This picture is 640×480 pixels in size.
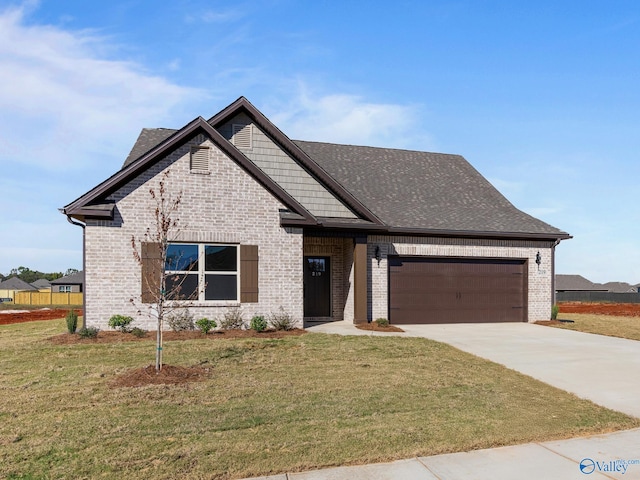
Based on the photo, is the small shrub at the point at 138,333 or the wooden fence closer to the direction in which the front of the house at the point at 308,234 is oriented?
the small shrub

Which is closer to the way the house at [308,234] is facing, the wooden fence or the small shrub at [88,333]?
the small shrub

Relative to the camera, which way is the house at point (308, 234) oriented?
toward the camera

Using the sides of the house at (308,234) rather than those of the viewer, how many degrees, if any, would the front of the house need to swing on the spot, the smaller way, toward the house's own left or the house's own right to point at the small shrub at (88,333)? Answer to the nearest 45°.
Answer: approximately 45° to the house's own right

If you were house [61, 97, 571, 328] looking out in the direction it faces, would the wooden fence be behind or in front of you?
behind

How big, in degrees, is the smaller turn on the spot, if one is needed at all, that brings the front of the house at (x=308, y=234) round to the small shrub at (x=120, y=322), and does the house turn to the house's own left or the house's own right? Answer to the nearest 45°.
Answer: approximately 45° to the house's own right
